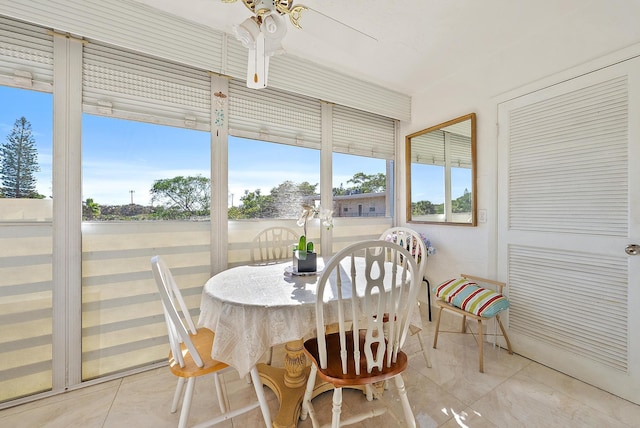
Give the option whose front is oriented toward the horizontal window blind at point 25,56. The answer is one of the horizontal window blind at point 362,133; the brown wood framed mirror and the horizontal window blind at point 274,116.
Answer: the brown wood framed mirror

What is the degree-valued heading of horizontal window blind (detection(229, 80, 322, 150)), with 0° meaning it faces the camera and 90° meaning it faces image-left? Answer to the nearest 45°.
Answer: approximately 315°

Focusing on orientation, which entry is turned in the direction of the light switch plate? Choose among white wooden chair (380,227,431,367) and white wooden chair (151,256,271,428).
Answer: white wooden chair (151,256,271,428)

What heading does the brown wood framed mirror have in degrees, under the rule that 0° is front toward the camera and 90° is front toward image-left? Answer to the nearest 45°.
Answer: approximately 45°

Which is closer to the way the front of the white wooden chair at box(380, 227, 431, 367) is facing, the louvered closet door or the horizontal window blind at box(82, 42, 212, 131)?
the horizontal window blind

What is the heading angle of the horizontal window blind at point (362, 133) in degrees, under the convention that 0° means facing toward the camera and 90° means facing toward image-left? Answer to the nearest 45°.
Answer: approximately 315°

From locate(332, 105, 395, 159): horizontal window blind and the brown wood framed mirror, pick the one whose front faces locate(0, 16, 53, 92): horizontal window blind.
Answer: the brown wood framed mirror

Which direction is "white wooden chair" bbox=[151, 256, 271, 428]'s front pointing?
to the viewer's right
